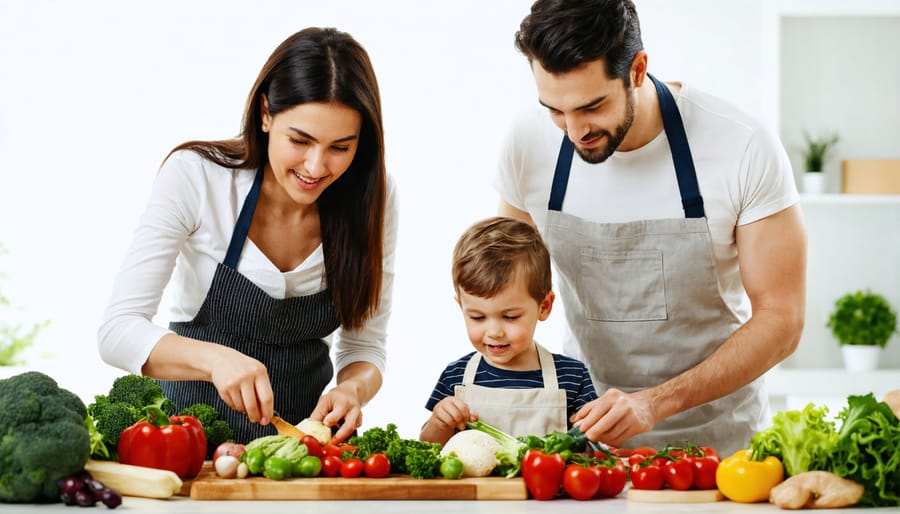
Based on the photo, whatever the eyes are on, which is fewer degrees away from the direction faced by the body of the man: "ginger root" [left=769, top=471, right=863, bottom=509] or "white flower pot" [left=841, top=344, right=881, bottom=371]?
the ginger root

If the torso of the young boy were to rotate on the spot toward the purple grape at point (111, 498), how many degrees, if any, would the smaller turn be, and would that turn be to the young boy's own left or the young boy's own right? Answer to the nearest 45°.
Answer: approximately 45° to the young boy's own right

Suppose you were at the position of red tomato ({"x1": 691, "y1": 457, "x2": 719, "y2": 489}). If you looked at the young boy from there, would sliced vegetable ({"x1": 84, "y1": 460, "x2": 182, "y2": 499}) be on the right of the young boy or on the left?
left

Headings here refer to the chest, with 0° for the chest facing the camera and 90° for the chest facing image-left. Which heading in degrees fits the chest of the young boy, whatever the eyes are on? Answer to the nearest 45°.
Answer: approximately 0°

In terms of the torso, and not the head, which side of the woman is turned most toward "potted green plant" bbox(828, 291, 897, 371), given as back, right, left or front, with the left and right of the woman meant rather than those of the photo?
left

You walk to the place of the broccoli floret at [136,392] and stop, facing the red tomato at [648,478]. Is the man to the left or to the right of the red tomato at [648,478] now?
left

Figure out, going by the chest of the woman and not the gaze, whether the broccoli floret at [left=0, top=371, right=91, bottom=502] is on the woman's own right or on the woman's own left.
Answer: on the woman's own right

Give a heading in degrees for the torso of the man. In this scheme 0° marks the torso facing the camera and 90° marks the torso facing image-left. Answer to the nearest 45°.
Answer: approximately 45°

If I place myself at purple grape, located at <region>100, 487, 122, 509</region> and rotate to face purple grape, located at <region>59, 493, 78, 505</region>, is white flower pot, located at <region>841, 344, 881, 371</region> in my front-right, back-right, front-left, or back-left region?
back-right

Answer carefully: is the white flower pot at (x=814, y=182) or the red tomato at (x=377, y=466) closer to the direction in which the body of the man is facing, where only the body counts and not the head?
the red tomato
